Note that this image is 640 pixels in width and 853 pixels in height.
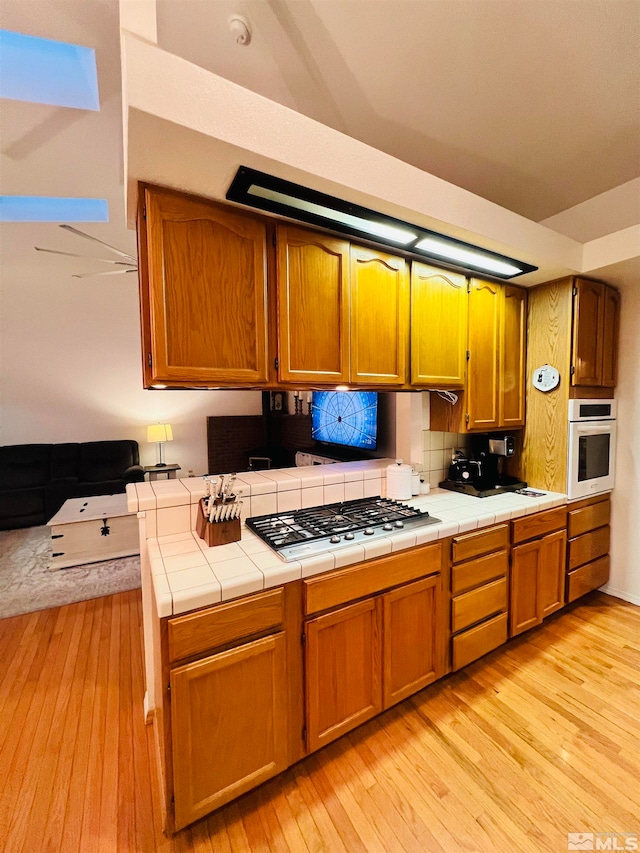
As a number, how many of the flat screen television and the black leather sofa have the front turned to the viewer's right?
0

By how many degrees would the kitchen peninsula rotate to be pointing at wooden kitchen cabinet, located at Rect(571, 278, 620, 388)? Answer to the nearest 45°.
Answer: approximately 90° to its left

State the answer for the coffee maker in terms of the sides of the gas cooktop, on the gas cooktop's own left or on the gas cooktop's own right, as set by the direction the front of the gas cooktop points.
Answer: on the gas cooktop's own left

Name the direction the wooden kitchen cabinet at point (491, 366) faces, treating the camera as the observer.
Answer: facing the viewer and to the right of the viewer

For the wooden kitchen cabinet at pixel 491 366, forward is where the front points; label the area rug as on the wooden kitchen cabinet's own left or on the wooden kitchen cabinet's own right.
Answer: on the wooden kitchen cabinet's own right

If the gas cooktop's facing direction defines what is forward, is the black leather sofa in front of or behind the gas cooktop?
behind

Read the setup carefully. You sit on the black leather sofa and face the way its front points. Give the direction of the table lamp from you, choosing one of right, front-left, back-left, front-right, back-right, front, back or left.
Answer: left

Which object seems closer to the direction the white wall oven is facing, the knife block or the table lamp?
the knife block
